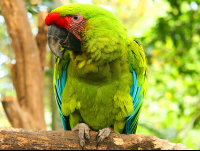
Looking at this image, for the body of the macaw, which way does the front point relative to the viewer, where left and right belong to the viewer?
facing the viewer

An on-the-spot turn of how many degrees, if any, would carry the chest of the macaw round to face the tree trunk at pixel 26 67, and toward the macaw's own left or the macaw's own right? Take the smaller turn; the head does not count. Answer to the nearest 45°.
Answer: approximately 135° to the macaw's own right
